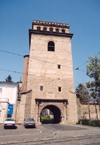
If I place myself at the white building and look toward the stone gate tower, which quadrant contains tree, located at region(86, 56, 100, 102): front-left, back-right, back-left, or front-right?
front-right

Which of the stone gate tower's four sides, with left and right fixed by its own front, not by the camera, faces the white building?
right

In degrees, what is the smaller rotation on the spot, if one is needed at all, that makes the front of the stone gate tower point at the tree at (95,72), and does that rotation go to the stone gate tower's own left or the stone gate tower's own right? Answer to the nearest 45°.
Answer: approximately 45° to the stone gate tower's own left

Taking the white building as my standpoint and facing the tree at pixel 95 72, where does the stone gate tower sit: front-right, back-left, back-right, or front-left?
front-left

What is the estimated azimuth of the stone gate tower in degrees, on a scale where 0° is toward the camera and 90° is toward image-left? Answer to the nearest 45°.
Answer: approximately 0°
